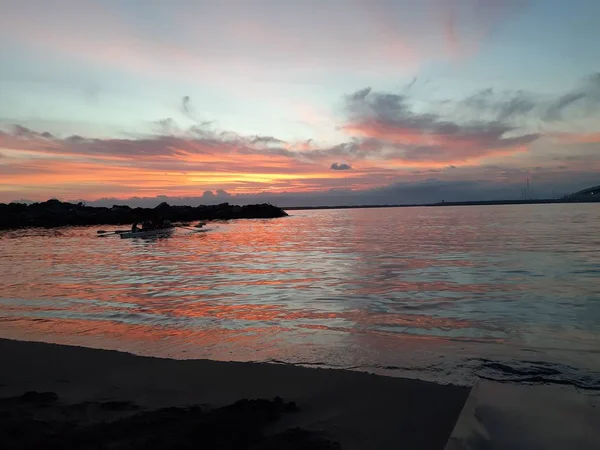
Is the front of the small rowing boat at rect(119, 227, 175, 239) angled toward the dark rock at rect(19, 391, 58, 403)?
no

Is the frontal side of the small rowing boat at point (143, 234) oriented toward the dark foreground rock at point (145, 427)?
no
